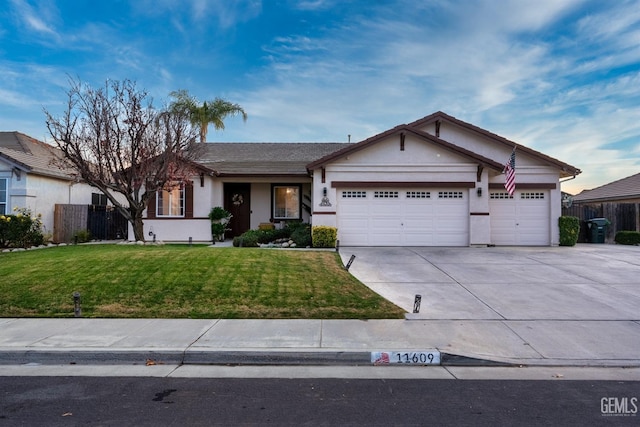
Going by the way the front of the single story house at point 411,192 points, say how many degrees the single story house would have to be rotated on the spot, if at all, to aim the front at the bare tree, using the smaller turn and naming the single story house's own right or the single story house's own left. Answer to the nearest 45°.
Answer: approximately 90° to the single story house's own right

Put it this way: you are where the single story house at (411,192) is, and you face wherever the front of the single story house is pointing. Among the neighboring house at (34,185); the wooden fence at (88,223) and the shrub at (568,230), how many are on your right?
2

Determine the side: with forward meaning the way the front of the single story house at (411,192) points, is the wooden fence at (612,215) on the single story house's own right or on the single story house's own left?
on the single story house's own left

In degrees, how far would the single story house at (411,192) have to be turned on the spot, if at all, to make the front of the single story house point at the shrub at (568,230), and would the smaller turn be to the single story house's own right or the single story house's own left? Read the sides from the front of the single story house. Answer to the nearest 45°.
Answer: approximately 90° to the single story house's own left

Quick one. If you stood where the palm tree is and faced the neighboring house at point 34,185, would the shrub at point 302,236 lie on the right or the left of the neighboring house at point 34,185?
left

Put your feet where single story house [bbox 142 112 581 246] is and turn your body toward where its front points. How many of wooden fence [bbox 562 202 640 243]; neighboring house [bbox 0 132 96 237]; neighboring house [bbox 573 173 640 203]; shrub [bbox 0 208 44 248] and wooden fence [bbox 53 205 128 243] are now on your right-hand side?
3

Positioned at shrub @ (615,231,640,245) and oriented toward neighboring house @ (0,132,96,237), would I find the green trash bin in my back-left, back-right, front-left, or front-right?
front-right

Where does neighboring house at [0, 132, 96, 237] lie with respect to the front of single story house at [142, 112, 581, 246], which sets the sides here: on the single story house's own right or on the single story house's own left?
on the single story house's own right

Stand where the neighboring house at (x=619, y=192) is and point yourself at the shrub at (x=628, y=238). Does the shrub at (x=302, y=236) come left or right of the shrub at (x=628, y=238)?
right

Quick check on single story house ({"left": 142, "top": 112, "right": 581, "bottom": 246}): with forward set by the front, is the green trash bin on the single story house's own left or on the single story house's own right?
on the single story house's own left

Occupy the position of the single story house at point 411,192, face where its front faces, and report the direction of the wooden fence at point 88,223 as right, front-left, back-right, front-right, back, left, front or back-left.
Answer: right

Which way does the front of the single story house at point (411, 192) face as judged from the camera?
facing the viewer

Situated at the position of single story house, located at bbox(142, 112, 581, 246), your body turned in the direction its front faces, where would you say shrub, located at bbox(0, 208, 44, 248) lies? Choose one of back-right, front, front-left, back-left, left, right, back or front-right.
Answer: right

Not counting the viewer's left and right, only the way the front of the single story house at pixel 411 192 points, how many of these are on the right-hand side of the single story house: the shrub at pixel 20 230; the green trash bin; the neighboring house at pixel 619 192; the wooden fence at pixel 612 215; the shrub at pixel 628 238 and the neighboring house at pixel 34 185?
2

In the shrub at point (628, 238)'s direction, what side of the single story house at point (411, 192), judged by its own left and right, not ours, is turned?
left
